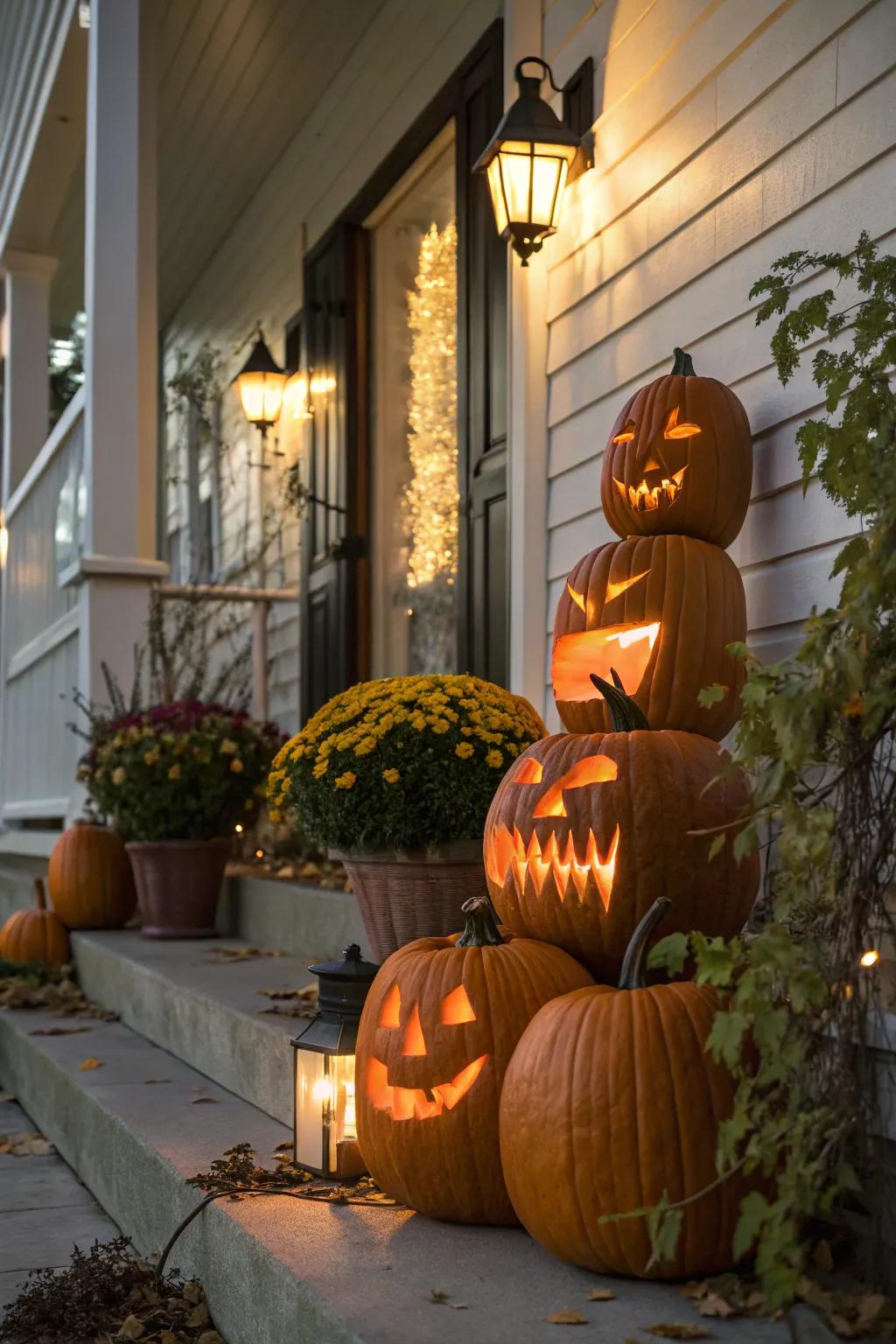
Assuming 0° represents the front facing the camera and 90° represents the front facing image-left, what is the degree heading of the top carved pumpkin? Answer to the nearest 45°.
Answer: approximately 45°

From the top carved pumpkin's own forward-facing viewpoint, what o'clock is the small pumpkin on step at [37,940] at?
The small pumpkin on step is roughly at 3 o'clock from the top carved pumpkin.

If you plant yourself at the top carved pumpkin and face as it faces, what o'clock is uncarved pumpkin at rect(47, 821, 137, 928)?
The uncarved pumpkin is roughly at 3 o'clock from the top carved pumpkin.

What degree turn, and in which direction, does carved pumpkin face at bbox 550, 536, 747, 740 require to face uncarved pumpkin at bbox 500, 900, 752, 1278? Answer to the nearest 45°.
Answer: approximately 45° to its left

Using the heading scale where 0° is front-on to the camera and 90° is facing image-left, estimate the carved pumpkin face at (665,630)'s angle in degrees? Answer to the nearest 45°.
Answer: approximately 45°
